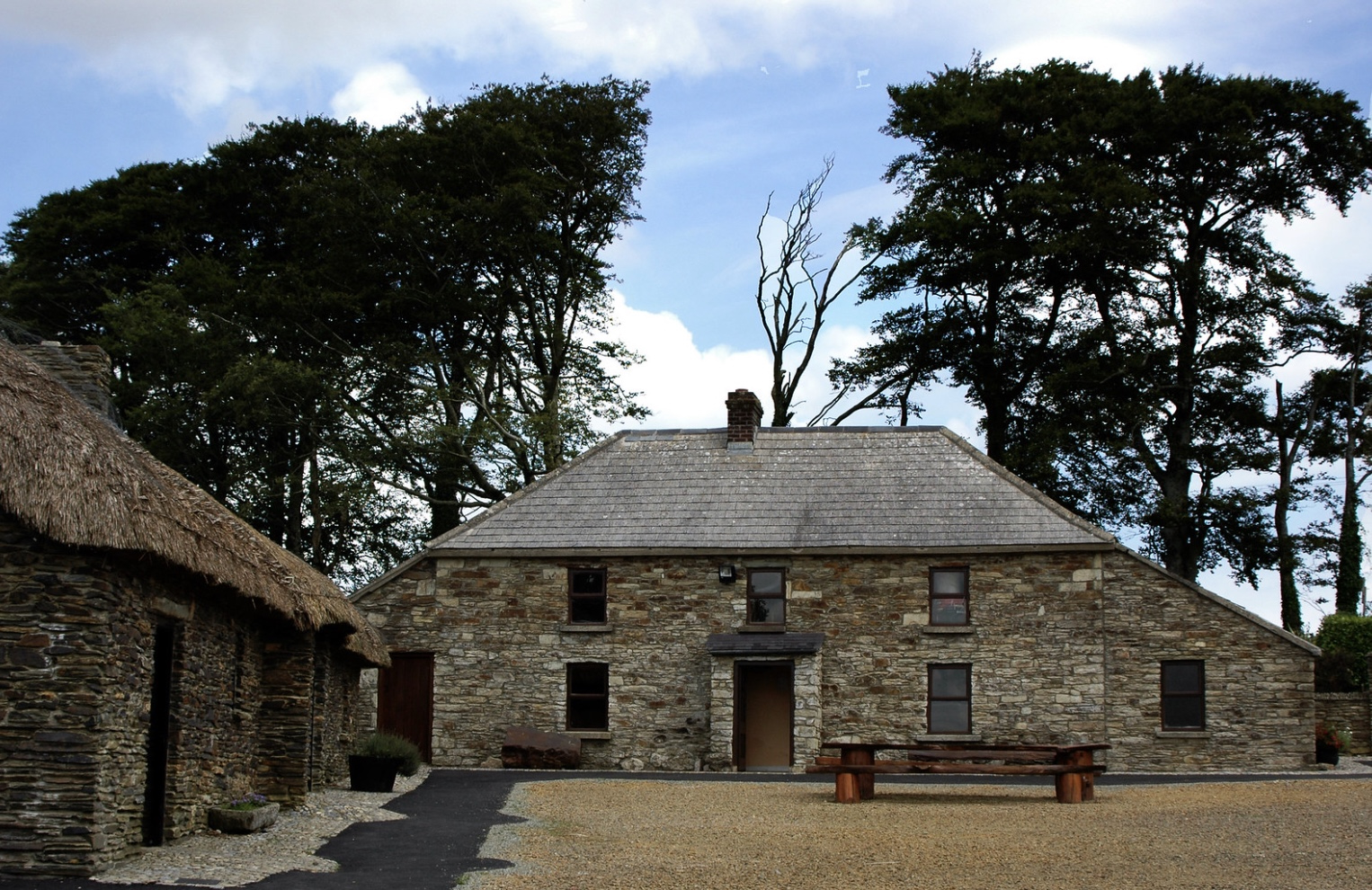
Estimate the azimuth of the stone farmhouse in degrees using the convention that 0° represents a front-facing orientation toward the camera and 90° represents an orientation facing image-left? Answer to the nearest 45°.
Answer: approximately 0°

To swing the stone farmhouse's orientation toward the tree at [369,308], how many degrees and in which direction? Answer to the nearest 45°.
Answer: approximately 135° to its right

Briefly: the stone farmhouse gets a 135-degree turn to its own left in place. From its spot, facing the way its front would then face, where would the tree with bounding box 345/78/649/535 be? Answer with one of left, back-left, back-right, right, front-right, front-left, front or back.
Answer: left

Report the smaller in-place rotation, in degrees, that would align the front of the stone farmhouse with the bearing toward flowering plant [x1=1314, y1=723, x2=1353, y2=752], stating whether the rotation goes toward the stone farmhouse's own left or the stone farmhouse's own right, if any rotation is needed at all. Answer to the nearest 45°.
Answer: approximately 90° to the stone farmhouse's own left
